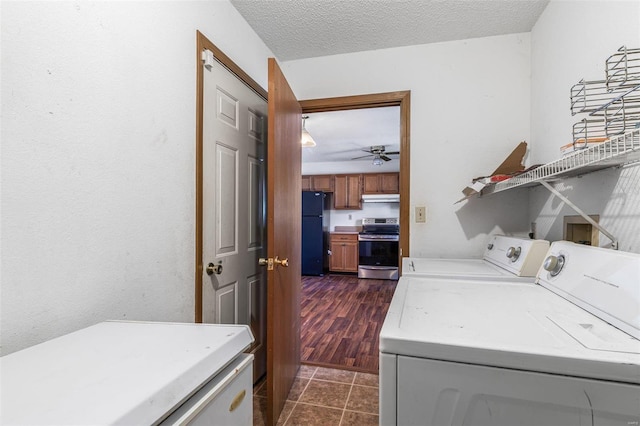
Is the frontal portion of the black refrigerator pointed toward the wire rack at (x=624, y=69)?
yes

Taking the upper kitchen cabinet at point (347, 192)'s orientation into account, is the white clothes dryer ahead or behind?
ahead

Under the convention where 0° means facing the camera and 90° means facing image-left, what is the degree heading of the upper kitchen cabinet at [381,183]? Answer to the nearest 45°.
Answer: approximately 0°

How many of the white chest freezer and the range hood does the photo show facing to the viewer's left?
0

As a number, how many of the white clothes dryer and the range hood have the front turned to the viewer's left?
1

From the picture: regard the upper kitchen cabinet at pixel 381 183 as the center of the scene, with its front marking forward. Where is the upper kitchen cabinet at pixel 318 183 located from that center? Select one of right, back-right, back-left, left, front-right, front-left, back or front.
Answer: right

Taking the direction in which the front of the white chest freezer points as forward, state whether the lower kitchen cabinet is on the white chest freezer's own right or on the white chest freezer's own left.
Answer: on the white chest freezer's own left

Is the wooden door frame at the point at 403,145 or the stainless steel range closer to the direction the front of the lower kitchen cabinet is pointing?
the wooden door frame

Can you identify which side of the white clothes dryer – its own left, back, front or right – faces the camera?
left

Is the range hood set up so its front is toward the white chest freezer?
yes
